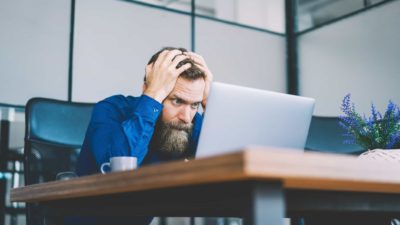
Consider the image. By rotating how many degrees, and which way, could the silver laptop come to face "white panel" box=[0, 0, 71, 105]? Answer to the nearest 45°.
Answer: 0° — it already faces it

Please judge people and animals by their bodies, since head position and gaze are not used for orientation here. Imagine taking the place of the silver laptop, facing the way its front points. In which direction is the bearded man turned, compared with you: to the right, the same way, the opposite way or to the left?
the opposite way

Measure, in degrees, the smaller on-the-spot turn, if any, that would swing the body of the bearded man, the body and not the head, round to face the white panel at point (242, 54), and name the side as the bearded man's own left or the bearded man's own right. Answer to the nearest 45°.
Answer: approximately 135° to the bearded man's own left

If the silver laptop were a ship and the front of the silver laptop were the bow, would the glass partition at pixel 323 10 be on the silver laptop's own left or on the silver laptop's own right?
on the silver laptop's own right

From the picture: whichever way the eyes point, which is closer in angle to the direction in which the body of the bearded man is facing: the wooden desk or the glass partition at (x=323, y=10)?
the wooden desk

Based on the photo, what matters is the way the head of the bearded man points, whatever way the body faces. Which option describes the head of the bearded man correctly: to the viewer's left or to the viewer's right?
to the viewer's right

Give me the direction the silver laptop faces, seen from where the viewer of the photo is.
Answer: facing away from the viewer and to the left of the viewer

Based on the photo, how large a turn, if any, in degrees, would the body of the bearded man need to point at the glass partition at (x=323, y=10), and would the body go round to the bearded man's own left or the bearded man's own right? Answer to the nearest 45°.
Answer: approximately 90° to the bearded man's own left
